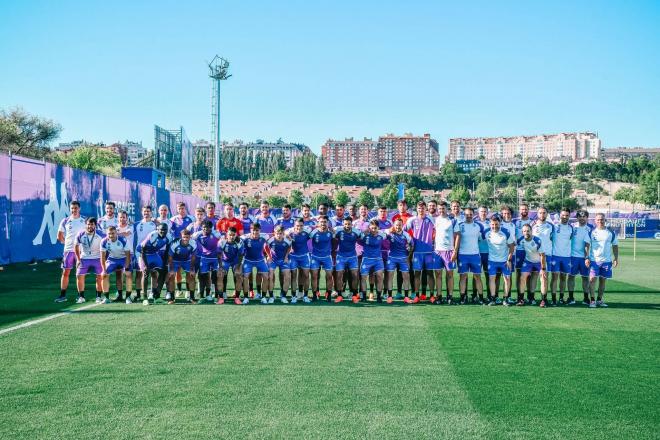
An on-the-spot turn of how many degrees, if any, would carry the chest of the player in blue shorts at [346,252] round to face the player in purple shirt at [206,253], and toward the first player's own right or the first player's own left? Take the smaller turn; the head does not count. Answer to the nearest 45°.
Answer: approximately 90° to the first player's own right

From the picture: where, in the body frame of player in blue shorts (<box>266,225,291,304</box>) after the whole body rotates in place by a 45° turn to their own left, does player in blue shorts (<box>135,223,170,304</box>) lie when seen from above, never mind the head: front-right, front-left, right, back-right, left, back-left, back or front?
back-right

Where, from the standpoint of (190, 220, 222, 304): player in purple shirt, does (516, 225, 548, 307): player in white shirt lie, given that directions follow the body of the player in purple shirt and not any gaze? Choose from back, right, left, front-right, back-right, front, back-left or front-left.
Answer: left

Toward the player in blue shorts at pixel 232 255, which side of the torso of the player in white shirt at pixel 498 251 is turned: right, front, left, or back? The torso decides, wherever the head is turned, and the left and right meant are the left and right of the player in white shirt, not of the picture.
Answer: right
